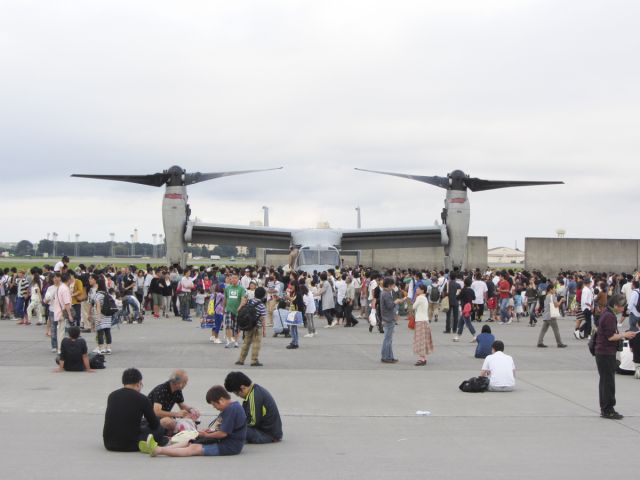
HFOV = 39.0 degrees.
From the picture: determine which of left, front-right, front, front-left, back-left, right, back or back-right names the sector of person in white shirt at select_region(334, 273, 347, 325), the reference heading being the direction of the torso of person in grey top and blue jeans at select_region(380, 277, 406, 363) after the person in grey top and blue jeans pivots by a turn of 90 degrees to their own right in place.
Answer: back

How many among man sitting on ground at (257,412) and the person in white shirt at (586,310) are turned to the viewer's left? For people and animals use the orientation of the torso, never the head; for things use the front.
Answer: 1

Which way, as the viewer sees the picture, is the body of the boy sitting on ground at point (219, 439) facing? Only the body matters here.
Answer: to the viewer's left

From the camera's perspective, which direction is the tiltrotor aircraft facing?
toward the camera

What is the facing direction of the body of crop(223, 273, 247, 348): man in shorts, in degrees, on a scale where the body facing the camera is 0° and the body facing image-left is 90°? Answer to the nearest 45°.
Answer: approximately 0°

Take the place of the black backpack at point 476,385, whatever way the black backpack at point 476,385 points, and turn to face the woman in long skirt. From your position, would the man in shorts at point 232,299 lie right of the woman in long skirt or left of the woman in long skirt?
left

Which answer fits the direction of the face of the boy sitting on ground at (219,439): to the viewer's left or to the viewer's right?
to the viewer's left

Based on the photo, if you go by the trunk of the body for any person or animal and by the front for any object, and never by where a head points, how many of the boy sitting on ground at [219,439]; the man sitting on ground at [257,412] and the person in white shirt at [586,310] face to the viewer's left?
2

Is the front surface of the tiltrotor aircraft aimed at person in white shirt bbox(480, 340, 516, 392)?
yes

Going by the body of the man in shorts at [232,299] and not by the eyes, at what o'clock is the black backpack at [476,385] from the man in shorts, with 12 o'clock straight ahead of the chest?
The black backpack is roughly at 11 o'clock from the man in shorts.

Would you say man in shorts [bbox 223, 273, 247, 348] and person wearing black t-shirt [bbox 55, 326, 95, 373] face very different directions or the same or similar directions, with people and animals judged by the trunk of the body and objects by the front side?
very different directions

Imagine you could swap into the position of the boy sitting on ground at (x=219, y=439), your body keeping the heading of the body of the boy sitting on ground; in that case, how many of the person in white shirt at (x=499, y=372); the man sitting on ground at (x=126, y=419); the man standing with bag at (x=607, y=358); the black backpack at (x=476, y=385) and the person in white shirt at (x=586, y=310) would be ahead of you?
1
